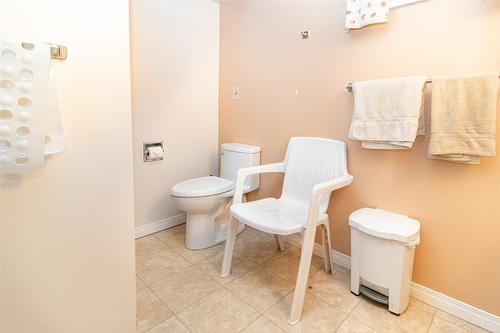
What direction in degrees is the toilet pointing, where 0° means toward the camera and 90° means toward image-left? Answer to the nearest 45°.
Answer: approximately 45°

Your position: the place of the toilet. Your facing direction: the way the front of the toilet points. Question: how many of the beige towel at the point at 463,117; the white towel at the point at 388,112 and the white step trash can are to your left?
3

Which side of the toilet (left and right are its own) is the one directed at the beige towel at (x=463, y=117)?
left

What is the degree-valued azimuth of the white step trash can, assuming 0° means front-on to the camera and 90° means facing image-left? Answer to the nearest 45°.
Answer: approximately 45°

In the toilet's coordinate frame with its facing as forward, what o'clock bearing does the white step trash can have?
The white step trash can is roughly at 9 o'clock from the toilet.
